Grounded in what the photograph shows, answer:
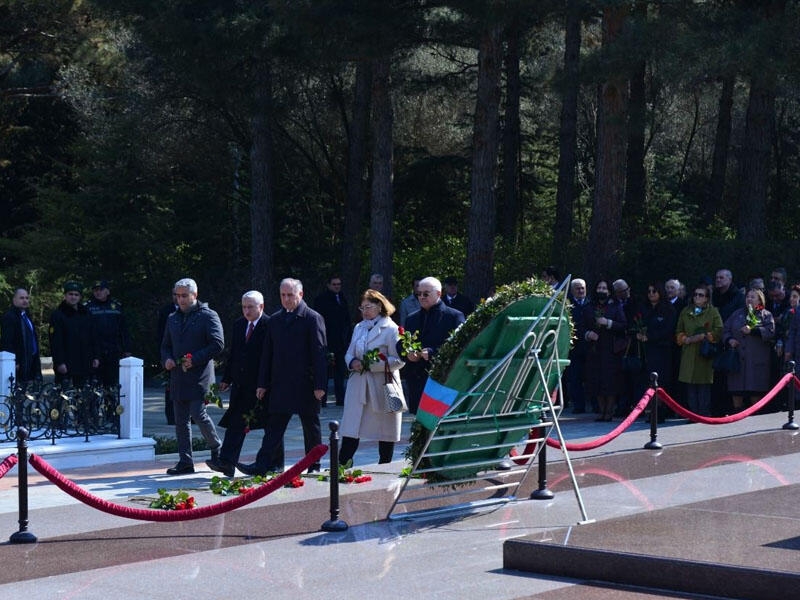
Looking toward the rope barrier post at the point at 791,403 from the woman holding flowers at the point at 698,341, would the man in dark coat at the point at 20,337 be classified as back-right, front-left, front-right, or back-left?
back-right

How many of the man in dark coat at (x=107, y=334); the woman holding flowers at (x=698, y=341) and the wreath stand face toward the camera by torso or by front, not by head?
2

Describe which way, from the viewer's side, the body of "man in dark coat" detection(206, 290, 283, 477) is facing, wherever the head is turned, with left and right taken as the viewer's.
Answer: facing the viewer and to the left of the viewer

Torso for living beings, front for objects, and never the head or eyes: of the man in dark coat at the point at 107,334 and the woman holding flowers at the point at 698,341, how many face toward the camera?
2

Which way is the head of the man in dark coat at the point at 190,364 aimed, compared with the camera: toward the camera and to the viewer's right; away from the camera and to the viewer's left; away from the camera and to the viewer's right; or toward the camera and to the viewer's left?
toward the camera and to the viewer's left

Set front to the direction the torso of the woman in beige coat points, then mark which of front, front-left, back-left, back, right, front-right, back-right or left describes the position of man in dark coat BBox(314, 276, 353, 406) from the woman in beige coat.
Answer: back-right

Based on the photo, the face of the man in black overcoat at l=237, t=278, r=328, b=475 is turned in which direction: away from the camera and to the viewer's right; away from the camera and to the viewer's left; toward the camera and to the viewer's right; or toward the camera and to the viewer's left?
toward the camera and to the viewer's left

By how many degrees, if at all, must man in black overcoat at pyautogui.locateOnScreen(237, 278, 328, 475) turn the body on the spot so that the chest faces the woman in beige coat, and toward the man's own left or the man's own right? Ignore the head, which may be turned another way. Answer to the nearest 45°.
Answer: approximately 135° to the man's own left
